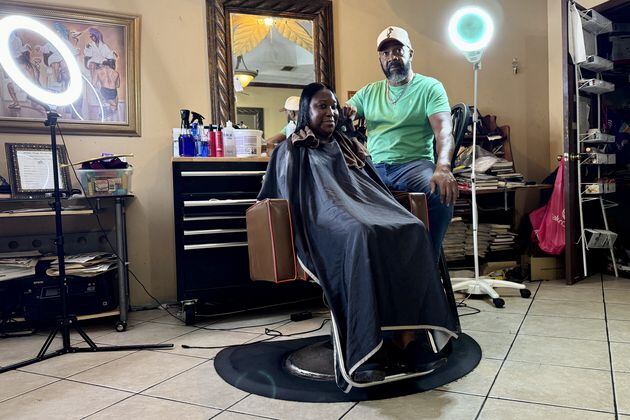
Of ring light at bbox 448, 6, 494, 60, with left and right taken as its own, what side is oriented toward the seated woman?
front

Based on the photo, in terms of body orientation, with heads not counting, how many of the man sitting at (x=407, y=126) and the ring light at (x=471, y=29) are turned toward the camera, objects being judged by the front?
2

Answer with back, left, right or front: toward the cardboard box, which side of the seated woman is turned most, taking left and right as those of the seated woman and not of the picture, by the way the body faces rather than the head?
left

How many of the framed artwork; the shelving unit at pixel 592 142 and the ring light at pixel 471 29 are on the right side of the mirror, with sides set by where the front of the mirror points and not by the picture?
1

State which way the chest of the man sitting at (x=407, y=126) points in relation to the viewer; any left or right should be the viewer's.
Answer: facing the viewer

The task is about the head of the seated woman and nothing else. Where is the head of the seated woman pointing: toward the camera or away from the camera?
toward the camera

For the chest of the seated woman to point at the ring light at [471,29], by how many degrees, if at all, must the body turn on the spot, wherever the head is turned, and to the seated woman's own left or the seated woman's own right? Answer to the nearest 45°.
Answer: approximately 90° to the seated woman's own left

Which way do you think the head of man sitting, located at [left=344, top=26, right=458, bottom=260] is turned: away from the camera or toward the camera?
toward the camera

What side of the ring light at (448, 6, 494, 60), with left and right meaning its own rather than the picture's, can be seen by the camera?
front

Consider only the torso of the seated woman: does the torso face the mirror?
no

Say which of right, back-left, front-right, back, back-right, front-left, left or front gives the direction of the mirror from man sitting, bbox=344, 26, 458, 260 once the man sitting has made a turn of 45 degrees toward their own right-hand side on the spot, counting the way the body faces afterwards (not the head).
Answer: right

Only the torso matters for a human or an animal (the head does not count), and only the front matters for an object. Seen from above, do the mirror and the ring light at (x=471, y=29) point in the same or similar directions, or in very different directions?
same or similar directions

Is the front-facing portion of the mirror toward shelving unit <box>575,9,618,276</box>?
no

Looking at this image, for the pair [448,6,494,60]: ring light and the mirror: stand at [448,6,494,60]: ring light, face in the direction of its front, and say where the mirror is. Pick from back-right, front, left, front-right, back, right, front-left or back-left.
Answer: right

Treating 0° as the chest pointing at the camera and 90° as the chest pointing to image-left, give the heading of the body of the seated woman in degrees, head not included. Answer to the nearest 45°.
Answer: approximately 315°

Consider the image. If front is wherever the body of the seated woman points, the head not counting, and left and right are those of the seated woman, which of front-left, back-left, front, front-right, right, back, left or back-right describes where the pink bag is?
left
